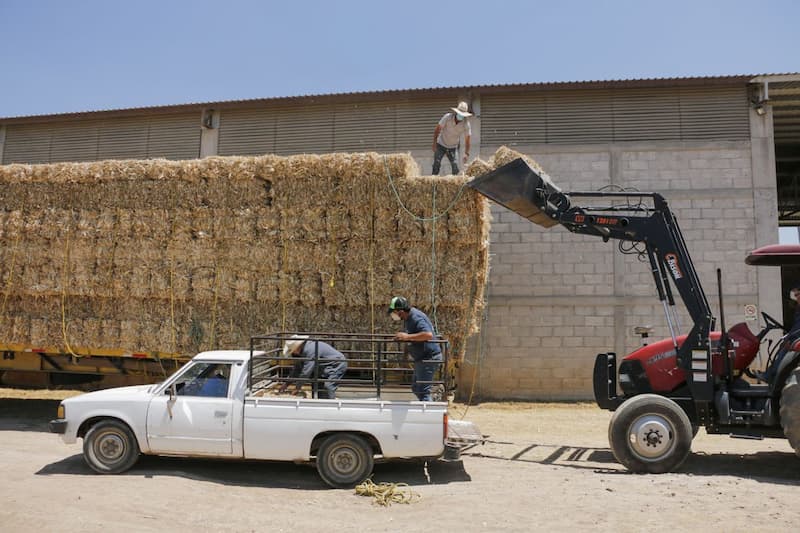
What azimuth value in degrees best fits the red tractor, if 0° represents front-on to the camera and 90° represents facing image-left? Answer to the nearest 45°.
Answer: approximately 90°

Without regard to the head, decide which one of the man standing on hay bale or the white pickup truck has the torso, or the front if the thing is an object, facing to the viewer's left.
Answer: the white pickup truck

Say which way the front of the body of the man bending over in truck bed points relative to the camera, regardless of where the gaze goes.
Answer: to the viewer's left

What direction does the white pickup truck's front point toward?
to the viewer's left

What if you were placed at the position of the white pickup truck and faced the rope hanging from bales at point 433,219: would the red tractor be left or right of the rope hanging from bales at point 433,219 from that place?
right

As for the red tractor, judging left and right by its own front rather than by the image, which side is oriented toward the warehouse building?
right

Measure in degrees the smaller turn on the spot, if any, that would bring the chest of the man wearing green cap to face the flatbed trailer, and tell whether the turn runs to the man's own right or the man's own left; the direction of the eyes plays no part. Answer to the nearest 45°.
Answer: approximately 45° to the man's own right

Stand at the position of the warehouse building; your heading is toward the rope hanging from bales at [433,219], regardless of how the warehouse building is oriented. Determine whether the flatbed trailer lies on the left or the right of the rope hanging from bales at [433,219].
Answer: right

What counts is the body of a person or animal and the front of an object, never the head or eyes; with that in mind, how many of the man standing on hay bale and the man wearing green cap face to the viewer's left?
1
